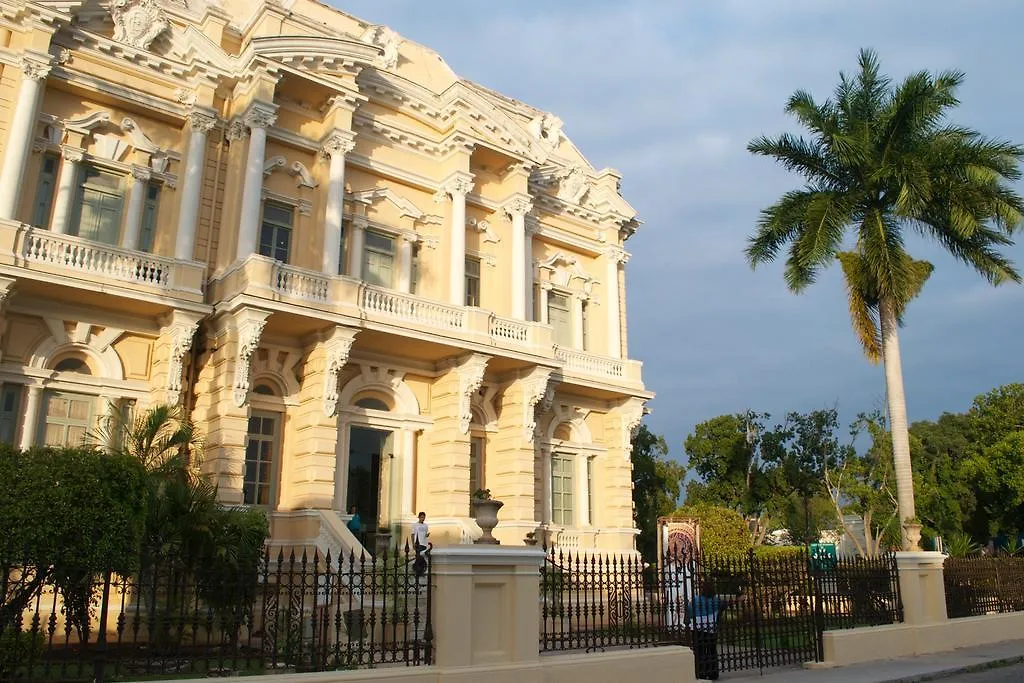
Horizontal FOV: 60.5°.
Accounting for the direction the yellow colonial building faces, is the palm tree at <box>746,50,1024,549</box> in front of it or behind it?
in front

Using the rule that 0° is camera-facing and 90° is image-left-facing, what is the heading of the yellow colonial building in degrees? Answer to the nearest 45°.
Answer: approximately 315°

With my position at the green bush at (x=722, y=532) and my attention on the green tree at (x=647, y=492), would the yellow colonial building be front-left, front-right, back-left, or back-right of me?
back-left

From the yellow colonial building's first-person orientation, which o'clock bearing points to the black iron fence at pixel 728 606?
The black iron fence is roughly at 12 o'clock from the yellow colonial building.

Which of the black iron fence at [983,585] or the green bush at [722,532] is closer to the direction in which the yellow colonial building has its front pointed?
the black iron fence

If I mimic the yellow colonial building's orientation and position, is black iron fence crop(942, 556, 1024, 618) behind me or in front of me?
in front

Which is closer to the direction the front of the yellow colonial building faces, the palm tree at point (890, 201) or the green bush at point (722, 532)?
the palm tree

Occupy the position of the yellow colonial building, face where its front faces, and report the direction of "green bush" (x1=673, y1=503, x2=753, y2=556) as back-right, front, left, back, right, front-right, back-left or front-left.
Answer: left

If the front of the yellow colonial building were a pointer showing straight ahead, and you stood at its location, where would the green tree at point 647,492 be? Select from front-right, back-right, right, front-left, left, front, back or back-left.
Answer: left

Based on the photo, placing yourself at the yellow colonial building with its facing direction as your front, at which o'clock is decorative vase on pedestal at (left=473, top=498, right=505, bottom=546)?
The decorative vase on pedestal is roughly at 1 o'clock from the yellow colonial building.
